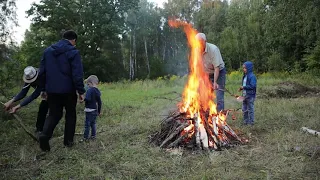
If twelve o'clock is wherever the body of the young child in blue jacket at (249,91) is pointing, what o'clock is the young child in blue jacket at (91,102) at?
the young child in blue jacket at (91,102) is roughly at 11 o'clock from the young child in blue jacket at (249,91).

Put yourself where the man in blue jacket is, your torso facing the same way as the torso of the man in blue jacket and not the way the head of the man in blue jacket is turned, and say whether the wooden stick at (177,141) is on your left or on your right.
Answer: on your right

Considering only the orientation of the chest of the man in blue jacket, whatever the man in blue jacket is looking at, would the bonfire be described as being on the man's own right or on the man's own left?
on the man's own right

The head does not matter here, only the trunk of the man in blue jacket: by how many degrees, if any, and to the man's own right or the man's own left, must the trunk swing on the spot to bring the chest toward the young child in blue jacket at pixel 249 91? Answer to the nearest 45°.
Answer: approximately 45° to the man's own right

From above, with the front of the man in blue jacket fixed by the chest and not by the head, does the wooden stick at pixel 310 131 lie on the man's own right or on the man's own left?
on the man's own right

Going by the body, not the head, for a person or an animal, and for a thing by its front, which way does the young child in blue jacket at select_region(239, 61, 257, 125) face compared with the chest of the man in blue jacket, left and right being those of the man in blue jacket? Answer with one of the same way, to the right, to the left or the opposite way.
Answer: to the left

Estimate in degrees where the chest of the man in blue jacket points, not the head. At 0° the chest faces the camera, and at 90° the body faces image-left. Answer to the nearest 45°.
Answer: approximately 225°

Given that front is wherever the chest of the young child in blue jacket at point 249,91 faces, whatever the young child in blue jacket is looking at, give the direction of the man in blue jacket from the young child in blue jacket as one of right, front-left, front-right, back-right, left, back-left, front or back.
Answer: front-left

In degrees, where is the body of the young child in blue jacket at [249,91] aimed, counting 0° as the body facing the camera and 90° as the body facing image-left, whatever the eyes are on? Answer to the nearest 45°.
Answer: approximately 90°

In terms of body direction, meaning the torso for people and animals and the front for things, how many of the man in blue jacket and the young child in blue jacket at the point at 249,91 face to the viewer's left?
1
